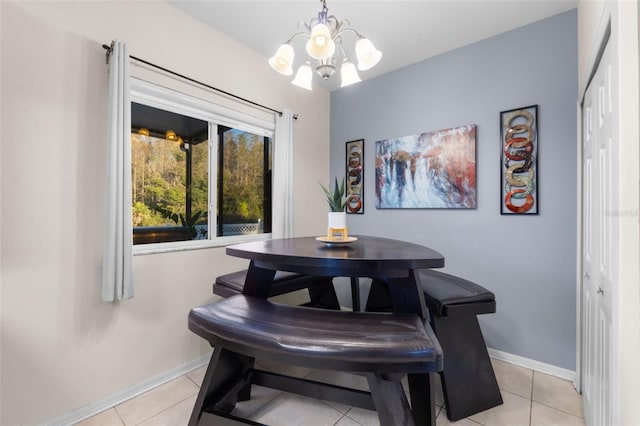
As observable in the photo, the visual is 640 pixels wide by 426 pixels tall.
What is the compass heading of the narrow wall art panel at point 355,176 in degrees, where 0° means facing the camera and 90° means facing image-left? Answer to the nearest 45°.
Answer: approximately 45°

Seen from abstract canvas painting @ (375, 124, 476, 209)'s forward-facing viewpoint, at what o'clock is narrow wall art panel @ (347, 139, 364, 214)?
The narrow wall art panel is roughly at 2 o'clock from the abstract canvas painting.

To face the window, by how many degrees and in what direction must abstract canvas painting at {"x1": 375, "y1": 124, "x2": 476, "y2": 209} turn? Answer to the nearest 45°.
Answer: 0° — it already faces it

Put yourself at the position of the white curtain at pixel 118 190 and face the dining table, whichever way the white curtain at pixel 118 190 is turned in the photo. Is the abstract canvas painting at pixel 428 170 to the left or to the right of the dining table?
left

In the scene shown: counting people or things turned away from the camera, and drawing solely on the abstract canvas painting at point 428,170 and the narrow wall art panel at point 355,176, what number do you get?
0

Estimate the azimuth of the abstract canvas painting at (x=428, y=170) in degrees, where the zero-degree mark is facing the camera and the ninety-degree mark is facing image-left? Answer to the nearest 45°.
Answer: approximately 45°

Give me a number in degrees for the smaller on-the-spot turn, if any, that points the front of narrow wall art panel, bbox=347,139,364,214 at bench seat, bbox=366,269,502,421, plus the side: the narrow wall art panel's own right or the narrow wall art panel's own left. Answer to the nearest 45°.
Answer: approximately 90° to the narrow wall art panel's own left

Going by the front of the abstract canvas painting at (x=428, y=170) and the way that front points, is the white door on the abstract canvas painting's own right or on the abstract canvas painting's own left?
on the abstract canvas painting's own left

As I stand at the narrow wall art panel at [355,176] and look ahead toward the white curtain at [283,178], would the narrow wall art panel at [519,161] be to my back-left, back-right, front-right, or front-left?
back-left

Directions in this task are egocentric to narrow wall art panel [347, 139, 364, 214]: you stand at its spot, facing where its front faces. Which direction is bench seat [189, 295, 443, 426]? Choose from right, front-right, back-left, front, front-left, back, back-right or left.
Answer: front-left
